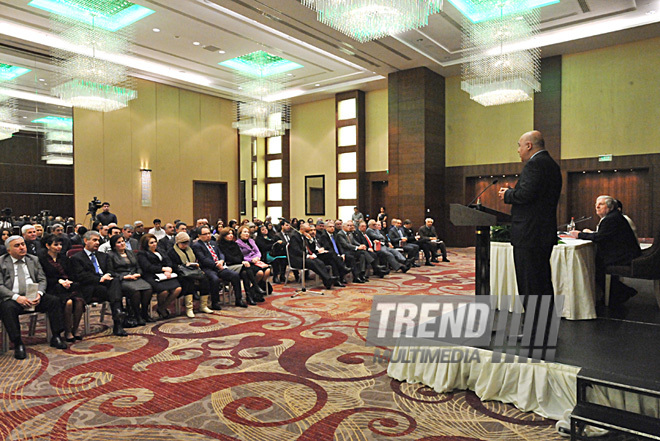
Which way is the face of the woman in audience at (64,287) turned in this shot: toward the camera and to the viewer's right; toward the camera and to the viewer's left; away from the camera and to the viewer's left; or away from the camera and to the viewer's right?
toward the camera and to the viewer's right

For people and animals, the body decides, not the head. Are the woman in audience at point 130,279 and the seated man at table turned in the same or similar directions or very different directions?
very different directions

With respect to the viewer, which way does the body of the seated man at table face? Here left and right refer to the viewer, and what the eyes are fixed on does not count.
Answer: facing to the left of the viewer

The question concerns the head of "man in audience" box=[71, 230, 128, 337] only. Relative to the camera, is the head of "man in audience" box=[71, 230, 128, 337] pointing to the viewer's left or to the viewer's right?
to the viewer's right

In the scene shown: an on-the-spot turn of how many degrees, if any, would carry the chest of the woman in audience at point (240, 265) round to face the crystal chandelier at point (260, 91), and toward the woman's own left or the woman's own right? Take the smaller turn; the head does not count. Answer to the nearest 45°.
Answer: approximately 135° to the woman's own left

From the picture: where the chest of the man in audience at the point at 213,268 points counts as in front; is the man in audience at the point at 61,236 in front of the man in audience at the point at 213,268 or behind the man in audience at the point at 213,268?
behind

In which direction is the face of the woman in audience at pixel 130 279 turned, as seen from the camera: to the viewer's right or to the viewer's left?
to the viewer's right

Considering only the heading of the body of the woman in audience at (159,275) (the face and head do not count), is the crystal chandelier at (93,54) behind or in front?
behind

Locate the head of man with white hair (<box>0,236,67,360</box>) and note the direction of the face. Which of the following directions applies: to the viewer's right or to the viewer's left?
to the viewer's right

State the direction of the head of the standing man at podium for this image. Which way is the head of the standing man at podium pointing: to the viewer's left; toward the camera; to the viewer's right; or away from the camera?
to the viewer's left

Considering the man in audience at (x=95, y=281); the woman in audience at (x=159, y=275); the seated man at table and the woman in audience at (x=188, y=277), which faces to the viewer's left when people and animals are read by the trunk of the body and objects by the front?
the seated man at table
